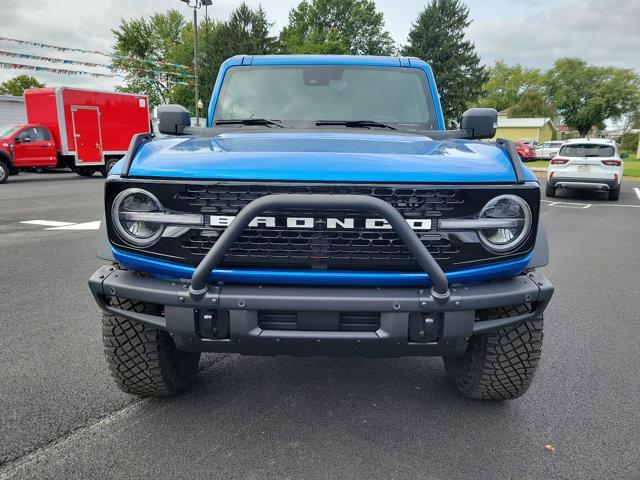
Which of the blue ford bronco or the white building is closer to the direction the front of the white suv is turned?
the white building

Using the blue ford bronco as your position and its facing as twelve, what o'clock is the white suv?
The white suv is roughly at 7 o'clock from the blue ford bronco.

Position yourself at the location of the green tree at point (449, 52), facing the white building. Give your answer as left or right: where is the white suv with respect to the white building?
left

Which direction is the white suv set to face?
away from the camera

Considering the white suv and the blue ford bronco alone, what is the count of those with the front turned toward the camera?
1

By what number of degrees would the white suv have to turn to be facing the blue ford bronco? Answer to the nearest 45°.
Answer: approximately 180°

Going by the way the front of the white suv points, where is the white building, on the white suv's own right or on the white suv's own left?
on the white suv's own left

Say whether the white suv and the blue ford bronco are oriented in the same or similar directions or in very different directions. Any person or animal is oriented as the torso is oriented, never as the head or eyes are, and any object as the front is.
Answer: very different directions

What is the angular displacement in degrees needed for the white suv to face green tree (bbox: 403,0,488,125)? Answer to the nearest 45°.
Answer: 0° — it already faces it

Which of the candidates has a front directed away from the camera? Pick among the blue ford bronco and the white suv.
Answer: the white suv

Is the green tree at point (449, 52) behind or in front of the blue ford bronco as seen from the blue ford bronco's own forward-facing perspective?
behind

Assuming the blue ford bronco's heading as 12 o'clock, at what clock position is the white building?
The white building is roughly at 5 o'clock from the blue ford bronco.
